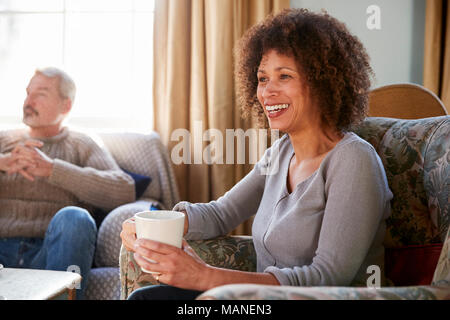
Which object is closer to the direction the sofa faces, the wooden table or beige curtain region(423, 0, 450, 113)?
the wooden table

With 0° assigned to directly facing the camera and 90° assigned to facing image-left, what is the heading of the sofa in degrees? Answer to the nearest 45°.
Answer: approximately 45°

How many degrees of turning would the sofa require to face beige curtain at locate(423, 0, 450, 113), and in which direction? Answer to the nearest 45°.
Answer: approximately 135° to its left
